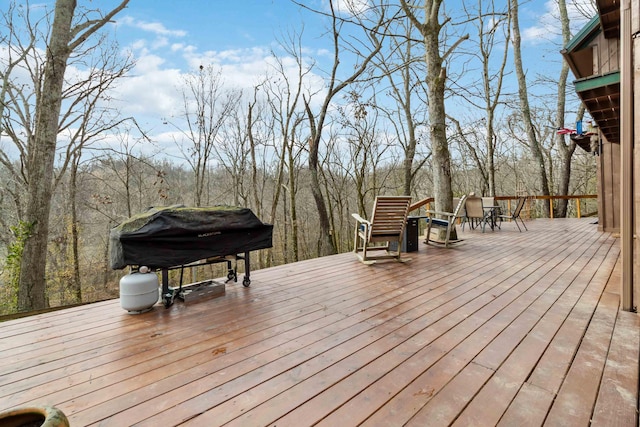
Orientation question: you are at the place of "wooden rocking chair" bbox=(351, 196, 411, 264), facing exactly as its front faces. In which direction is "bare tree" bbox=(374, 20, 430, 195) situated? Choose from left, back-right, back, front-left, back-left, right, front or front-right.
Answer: front-right

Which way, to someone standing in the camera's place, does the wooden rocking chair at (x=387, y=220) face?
facing away from the viewer and to the left of the viewer

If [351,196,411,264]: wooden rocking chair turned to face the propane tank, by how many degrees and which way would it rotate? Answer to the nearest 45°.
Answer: approximately 90° to its left

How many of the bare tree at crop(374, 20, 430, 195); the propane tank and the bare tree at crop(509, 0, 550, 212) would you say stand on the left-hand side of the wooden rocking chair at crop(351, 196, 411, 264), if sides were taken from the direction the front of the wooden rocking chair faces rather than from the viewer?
1

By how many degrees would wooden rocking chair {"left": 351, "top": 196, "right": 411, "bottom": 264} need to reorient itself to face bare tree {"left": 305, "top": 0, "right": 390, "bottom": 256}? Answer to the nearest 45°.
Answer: approximately 45° to its right

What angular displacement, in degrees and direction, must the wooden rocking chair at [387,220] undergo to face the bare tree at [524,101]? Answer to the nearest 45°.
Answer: approximately 90° to its right

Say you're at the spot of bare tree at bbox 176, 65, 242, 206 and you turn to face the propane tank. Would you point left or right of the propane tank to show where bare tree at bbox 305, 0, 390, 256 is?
left
